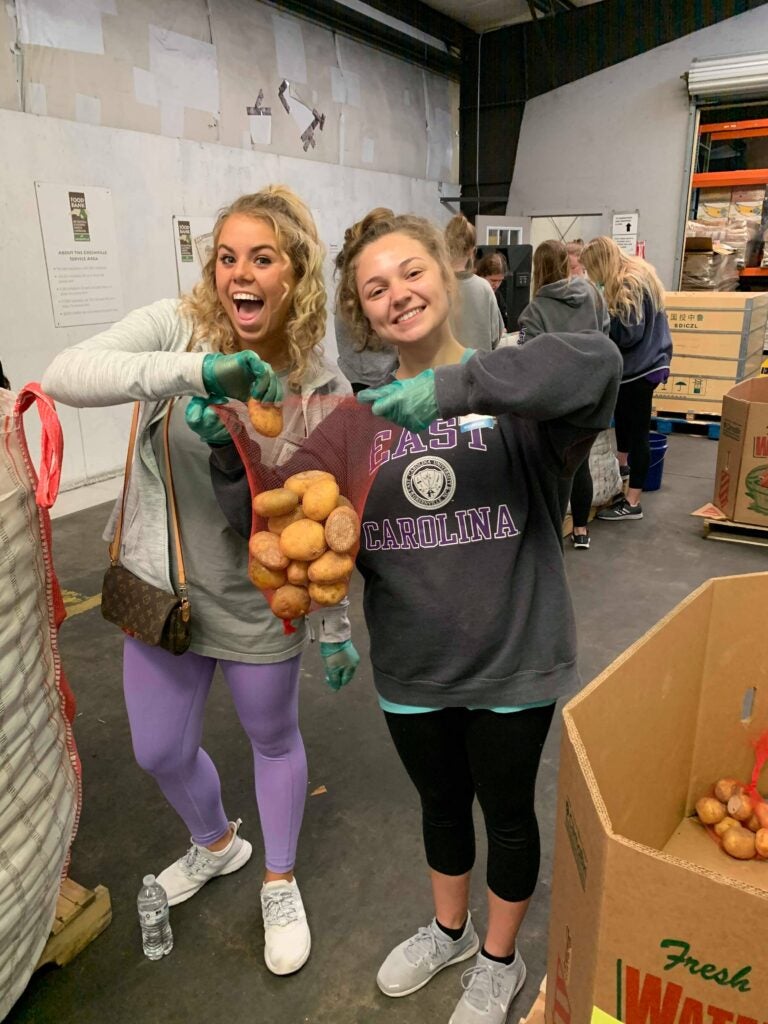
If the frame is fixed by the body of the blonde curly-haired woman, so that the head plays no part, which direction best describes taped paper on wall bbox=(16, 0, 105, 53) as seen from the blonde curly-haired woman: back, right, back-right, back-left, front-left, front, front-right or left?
back

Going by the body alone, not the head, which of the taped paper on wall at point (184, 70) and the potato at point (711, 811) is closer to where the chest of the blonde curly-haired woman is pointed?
the potato

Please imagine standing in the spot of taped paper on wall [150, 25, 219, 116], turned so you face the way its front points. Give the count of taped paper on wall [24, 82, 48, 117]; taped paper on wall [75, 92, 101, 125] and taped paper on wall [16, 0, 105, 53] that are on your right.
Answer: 3

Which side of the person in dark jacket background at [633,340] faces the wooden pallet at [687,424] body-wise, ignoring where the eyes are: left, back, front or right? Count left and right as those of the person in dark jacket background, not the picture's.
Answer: right

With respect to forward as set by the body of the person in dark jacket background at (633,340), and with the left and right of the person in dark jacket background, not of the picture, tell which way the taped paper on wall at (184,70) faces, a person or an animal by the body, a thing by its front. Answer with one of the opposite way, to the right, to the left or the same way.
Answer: the opposite way

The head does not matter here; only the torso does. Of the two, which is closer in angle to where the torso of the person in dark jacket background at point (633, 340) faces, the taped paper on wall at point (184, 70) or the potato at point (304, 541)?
the taped paper on wall

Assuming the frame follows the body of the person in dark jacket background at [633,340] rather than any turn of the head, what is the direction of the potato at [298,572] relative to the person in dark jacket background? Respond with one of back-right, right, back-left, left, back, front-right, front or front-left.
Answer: left

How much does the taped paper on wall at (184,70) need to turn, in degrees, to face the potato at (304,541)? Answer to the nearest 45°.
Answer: approximately 45° to its right

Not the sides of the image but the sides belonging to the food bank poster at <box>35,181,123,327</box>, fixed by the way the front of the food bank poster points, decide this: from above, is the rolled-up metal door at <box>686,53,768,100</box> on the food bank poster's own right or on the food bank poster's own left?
on the food bank poster's own left

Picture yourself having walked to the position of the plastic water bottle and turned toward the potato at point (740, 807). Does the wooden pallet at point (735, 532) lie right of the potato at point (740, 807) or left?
left

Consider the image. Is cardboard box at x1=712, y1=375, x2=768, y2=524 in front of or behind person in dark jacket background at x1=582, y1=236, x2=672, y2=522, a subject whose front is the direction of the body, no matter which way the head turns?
behind

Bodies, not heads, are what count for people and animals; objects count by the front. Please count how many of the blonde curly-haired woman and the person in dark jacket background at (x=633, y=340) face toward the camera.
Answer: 1
